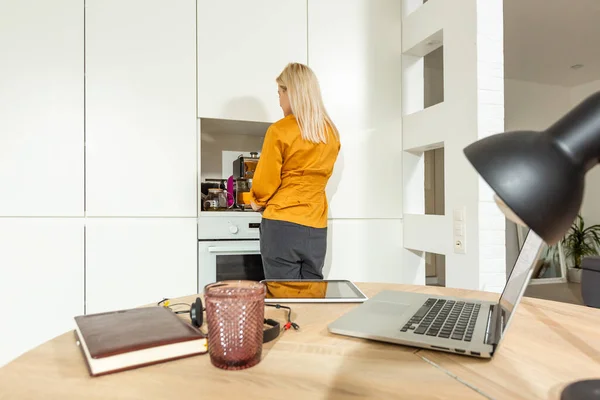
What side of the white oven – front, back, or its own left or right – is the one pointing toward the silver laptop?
front

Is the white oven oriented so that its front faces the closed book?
yes

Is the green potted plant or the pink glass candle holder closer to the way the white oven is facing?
the pink glass candle holder

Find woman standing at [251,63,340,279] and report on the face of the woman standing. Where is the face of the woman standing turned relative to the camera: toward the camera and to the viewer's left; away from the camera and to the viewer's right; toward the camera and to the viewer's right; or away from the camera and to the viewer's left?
away from the camera and to the viewer's left

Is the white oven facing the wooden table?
yes

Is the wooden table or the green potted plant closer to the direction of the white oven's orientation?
the wooden table

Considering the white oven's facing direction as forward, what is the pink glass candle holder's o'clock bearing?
The pink glass candle holder is roughly at 12 o'clock from the white oven.

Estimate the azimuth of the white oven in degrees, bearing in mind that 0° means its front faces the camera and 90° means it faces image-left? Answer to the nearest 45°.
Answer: approximately 0°

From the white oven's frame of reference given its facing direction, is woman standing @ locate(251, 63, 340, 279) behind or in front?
in front

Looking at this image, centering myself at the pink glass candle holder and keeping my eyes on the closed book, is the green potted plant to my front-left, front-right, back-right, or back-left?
back-right
